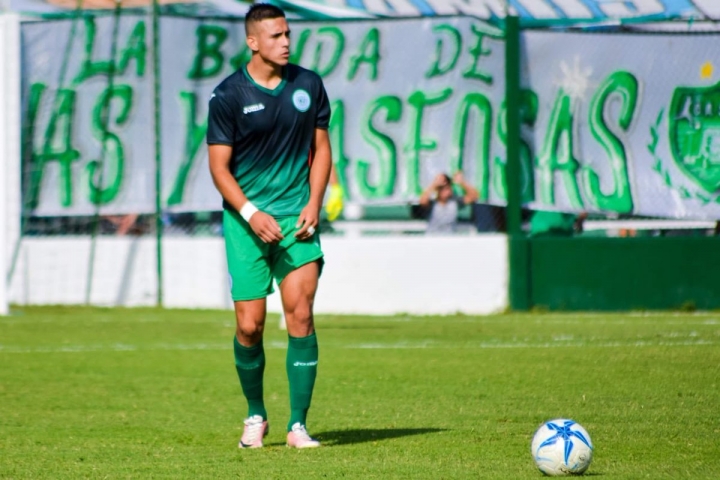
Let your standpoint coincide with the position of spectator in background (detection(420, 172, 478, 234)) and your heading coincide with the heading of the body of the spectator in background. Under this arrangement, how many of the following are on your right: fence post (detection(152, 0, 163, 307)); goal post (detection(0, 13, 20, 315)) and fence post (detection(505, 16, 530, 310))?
2

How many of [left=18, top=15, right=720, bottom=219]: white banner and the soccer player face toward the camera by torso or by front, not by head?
2

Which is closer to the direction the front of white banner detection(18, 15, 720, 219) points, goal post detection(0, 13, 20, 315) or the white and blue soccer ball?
the white and blue soccer ball

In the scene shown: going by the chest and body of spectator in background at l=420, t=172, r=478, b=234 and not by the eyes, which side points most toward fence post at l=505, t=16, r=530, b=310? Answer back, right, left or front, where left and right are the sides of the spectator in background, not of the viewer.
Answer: left

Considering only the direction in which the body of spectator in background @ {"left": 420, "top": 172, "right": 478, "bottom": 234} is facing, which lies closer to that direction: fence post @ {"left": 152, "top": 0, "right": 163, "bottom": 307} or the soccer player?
the soccer player

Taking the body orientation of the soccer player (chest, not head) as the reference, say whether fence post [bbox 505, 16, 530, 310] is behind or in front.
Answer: behind

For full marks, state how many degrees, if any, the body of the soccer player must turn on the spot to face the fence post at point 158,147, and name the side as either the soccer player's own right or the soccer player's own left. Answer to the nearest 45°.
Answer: approximately 180°

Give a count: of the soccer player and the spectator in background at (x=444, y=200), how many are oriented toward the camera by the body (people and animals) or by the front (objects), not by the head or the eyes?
2

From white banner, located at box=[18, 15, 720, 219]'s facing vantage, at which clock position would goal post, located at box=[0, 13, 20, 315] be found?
The goal post is roughly at 3 o'clock from the white banner.

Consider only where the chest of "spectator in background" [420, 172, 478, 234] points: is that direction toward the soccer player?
yes

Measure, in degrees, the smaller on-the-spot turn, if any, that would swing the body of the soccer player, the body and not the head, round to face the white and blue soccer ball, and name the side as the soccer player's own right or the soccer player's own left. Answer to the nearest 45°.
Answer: approximately 45° to the soccer player's own left
